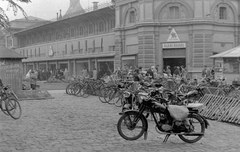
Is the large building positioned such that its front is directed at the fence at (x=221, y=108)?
yes

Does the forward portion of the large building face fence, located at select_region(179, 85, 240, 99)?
yes

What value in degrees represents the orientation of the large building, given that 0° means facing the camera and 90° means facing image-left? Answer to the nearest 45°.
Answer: approximately 0°

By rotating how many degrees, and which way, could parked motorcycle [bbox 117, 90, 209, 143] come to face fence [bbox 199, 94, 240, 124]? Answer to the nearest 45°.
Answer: approximately 135° to its right

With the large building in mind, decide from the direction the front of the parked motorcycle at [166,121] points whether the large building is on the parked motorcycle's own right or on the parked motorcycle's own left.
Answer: on the parked motorcycle's own right

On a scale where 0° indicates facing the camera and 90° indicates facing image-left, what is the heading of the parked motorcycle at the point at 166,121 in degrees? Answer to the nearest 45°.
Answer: approximately 90°

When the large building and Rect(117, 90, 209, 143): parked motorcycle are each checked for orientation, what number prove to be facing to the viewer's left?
1

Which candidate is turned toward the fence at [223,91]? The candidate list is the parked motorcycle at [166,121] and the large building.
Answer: the large building

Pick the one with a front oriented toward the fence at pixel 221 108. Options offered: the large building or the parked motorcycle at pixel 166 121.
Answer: the large building

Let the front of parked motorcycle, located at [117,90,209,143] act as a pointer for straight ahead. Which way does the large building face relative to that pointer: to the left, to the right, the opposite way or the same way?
to the left
